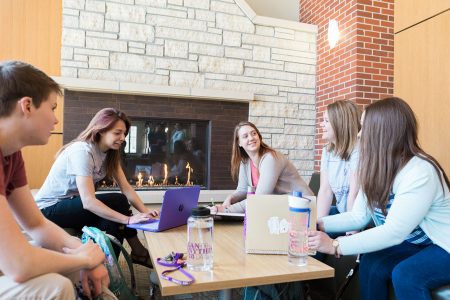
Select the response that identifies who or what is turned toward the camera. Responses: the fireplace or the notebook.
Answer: the fireplace

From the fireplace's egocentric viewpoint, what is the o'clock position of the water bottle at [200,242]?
The water bottle is roughly at 12 o'clock from the fireplace.

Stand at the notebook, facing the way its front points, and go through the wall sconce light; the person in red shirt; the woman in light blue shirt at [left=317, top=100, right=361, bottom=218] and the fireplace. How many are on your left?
1

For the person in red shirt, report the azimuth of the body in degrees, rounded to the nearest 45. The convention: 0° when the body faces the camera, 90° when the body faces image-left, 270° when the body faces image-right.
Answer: approximately 270°

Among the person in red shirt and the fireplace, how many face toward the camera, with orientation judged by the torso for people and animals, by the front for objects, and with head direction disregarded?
1

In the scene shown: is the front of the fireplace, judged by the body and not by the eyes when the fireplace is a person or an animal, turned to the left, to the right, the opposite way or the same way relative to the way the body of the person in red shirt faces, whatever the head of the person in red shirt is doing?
to the right

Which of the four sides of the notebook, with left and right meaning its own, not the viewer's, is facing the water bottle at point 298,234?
back

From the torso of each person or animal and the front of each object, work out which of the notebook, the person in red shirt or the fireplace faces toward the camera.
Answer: the fireplace

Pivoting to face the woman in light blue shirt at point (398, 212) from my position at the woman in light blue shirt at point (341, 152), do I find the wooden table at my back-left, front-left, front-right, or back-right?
front-right

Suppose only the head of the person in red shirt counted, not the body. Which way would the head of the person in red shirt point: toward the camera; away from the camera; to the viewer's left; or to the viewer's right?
to the viewer's right

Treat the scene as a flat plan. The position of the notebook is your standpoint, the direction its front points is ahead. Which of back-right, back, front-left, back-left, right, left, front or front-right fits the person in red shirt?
left

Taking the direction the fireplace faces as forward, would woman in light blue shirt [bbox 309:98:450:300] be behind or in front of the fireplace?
in front

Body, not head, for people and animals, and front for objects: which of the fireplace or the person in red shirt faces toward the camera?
the fireplace

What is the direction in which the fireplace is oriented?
toward the camera

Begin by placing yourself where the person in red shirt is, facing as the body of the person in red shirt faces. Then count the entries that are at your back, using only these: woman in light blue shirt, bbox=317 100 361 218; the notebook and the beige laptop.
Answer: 0

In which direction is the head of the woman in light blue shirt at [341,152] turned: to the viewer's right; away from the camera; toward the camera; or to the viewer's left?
to the viewer's left

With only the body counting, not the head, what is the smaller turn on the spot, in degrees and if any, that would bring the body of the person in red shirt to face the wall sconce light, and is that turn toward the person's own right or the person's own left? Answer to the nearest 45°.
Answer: approximately 45° to the person's own left

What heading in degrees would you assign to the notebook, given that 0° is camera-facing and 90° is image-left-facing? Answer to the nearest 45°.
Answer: approximately 135°

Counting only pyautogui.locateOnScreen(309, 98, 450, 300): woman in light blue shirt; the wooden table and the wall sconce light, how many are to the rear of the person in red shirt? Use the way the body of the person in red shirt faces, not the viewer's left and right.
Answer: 0

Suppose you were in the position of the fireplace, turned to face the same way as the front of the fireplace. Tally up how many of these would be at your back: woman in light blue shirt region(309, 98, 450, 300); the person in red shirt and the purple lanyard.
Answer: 0

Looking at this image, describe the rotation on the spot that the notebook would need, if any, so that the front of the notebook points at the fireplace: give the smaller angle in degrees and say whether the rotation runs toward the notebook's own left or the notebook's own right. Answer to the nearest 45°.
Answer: approximately 45° to the notebook's own right
